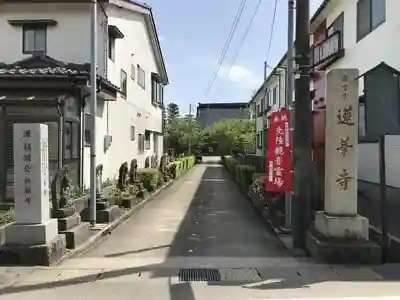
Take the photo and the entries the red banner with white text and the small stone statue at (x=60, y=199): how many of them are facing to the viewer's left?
0

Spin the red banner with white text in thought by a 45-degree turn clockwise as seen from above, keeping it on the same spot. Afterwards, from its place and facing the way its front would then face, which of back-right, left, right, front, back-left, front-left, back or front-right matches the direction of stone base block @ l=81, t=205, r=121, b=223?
front-right

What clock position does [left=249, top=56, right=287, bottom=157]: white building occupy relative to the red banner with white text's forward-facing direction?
The white building is roughly at 6 o'clock from the red banner with white text.

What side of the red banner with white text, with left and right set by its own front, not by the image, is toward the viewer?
front

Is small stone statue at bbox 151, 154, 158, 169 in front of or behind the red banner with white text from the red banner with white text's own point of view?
behind

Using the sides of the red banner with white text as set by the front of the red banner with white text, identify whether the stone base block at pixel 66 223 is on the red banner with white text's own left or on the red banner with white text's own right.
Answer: on the red banner with white text's own right

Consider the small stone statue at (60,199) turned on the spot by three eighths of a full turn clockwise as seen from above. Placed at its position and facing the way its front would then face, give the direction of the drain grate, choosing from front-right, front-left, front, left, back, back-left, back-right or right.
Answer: back-left

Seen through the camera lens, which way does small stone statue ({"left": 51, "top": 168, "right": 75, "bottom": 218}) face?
facing the viewer and to the right of the viewer

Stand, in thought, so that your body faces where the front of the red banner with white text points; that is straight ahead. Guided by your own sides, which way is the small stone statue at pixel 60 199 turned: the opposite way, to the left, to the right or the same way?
to the left

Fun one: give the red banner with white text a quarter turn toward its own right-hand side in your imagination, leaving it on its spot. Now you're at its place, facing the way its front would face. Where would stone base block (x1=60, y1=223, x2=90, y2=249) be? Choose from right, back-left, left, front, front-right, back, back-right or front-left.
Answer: front-left

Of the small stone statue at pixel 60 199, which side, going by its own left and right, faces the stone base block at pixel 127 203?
left

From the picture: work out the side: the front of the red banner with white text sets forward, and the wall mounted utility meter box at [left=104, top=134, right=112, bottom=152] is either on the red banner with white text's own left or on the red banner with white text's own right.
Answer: on the red banner with white text's own right
